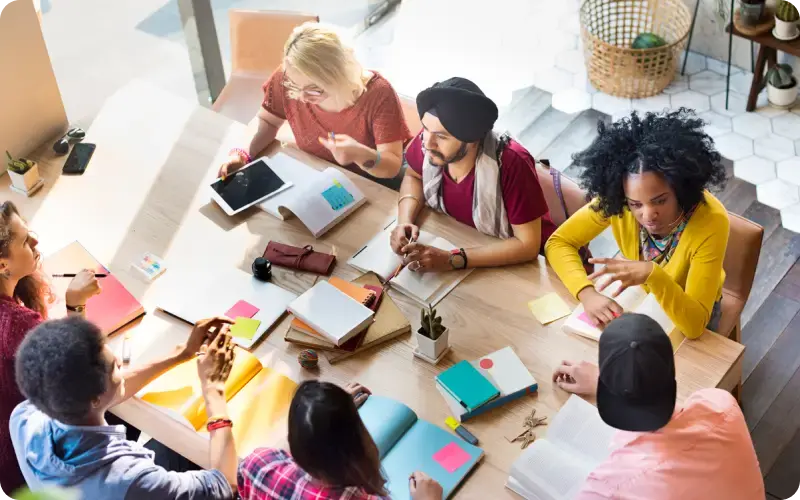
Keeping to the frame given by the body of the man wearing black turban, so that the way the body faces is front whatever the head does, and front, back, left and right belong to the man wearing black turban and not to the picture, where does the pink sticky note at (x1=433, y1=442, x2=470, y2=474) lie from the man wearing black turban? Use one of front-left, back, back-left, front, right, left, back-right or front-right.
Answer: front-left

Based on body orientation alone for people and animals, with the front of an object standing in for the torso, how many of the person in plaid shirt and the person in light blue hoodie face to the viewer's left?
0

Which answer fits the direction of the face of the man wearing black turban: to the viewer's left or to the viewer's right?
to the viewer's left

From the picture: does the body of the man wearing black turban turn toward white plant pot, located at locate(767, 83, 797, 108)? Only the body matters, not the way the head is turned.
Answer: no

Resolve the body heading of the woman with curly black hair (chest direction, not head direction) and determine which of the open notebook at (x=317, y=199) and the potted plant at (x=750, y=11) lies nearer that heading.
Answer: the open notebook

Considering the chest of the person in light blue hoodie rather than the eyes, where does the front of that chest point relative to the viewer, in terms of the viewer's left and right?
facing away from the viewer and to the right of the viewer

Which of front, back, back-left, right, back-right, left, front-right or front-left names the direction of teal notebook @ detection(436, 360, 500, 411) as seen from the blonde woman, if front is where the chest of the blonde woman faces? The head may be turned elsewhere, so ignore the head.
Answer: front-left

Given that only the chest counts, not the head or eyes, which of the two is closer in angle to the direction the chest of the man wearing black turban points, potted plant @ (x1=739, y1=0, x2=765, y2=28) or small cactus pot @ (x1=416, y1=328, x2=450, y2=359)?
the small cactus pot

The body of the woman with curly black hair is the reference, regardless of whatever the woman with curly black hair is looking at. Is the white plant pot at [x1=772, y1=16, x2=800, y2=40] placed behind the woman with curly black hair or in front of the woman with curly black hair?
behind

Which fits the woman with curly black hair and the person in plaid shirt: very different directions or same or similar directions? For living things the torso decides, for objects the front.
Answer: very different directions

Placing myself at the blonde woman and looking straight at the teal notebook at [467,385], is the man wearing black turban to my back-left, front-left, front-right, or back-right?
front-left

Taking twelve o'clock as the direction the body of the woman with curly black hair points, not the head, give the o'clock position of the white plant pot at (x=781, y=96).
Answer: The white plant pot is roughly at 5 o'clock from the woman with curly black hair.

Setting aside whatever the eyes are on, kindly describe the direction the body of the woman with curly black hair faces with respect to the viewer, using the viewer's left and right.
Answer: facing the viewer and to the left of the viewer

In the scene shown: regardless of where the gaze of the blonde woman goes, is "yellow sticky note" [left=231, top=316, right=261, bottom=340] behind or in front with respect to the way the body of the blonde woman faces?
in front

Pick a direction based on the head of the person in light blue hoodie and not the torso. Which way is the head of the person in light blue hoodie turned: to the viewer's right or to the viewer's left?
to the viewer's right

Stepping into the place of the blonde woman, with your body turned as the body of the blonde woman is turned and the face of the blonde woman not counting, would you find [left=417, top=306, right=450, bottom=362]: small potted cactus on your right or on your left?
on your left

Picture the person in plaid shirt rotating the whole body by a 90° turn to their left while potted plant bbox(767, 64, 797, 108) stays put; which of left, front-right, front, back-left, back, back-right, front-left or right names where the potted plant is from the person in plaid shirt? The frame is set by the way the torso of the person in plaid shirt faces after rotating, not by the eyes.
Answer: right

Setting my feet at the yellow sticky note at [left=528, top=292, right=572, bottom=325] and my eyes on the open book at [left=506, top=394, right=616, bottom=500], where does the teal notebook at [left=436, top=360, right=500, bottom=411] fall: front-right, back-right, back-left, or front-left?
front-right

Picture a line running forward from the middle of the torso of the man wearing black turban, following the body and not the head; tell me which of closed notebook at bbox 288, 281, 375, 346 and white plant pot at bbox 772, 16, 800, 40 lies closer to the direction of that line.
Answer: the closed notebook

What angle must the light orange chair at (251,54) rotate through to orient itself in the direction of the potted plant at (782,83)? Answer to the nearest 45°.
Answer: approximately 135° to its left

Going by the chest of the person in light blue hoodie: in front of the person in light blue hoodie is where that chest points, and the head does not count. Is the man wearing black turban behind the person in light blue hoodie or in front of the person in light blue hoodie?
in front
